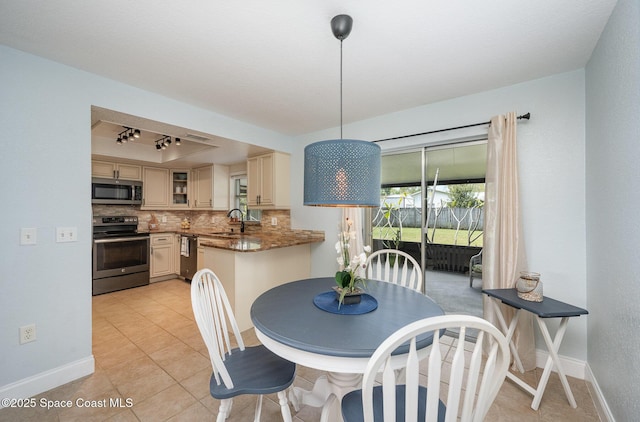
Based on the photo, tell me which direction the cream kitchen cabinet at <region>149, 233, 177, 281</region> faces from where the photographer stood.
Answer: facing the viewer and to the right of the viewer

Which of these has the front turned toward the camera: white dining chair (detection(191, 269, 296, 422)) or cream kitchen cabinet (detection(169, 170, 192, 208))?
the cream kitchen cabinet

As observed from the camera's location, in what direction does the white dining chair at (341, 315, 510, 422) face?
facing away from the viewer and to the left of the viewer

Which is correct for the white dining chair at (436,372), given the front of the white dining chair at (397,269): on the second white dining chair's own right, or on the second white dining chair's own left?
on the second white dining chair's own left

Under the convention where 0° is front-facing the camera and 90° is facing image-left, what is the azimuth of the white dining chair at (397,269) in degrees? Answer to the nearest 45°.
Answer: approximately 45°

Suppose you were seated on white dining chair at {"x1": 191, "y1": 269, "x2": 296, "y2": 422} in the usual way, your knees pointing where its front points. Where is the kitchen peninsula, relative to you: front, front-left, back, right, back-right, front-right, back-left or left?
left

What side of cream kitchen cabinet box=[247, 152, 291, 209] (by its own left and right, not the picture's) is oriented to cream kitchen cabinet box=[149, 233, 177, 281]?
right

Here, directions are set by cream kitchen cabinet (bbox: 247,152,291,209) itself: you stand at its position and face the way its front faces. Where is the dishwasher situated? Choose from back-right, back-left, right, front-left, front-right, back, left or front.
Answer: right

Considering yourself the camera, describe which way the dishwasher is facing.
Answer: facing the viewer and to the left of the viewer

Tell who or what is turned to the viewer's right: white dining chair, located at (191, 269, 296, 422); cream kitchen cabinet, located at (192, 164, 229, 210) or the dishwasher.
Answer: the white dining chair

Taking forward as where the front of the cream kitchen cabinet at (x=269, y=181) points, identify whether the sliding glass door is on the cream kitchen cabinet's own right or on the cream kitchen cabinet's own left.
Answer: on the cream kitchen cabinet's own left

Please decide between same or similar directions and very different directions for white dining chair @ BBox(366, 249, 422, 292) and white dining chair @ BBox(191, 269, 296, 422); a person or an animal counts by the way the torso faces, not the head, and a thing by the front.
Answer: very different directions

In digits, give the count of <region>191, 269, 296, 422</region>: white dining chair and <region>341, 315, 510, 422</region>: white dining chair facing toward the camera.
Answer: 0

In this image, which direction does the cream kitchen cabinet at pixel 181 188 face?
toward the camera

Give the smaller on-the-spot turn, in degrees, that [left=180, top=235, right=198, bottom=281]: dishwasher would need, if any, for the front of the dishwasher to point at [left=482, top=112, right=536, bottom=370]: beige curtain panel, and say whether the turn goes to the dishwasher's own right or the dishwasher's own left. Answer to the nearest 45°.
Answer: approximately 90° to the dishwasher's own left

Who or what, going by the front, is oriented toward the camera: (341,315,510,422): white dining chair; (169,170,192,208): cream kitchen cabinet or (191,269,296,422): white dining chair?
the cream kitchen cabinet

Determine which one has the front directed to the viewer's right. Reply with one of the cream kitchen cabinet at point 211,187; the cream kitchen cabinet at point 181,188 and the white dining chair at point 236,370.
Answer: the white dining chair
